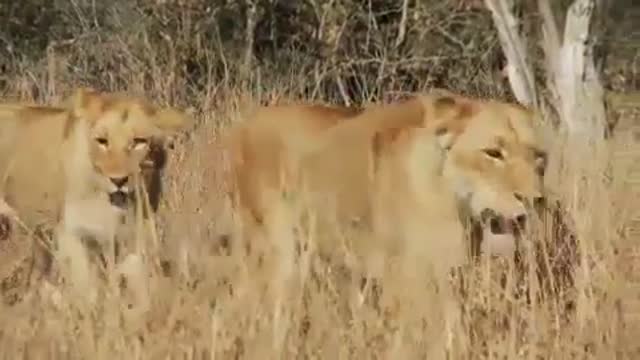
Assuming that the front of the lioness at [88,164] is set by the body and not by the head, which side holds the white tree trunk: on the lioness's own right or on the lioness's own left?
on the lioness's own left

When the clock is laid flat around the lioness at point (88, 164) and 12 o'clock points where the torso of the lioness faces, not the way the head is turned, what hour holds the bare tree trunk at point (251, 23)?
The bare tree trunk is roughly at 8 o'clock from the lioness.

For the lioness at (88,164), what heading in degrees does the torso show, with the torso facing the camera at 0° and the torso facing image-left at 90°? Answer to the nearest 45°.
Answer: approximately 315°

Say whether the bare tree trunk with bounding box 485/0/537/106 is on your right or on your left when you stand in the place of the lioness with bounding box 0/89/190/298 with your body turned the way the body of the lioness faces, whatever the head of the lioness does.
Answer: on your left

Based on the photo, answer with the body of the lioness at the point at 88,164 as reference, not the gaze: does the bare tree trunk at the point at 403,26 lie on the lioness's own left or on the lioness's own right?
on the lioness's own left
